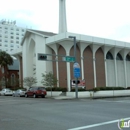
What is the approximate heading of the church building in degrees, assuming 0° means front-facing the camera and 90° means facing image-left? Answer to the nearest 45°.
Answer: approximately 45°
